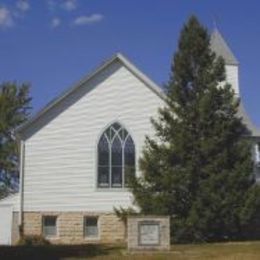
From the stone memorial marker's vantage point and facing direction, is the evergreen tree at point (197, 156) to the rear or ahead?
to the rear

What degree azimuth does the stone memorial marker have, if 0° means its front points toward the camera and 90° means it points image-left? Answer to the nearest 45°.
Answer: approximately 0°

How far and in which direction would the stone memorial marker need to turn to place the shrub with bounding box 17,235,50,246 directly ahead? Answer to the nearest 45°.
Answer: approximately 135° to its right
